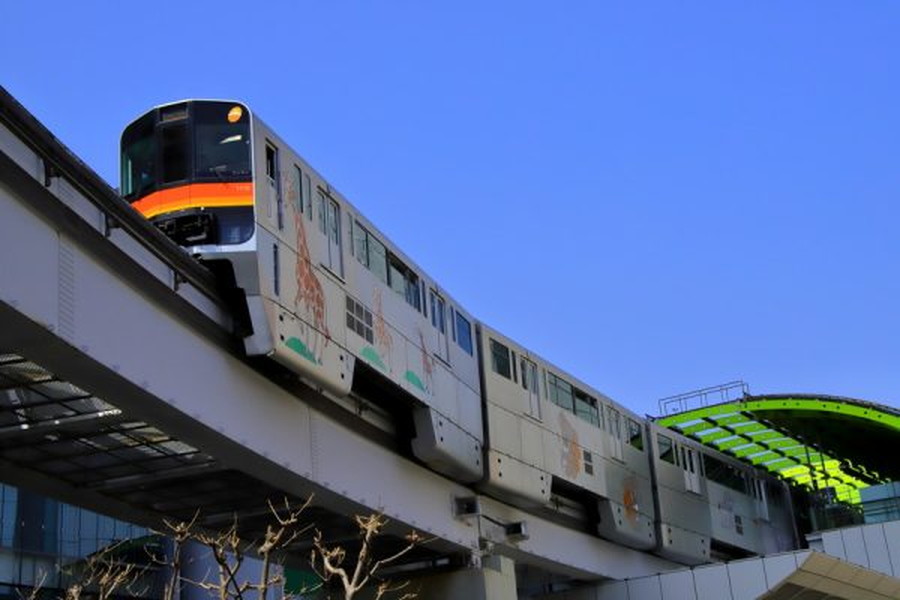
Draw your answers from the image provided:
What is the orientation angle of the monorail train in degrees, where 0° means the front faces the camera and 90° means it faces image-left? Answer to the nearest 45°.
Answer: approximately 45°
